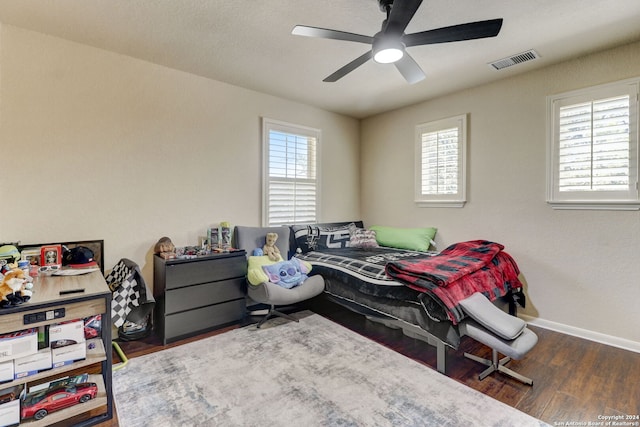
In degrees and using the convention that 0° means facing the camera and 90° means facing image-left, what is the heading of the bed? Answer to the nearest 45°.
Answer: approximately 315°

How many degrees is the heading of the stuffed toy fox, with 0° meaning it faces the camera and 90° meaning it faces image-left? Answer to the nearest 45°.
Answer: approximately 315°

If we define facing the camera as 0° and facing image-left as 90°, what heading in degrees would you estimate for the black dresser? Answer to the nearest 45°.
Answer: approximately 315°

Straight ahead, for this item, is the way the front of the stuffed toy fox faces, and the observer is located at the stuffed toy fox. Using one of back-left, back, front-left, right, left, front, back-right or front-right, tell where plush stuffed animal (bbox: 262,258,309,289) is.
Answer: front-left
